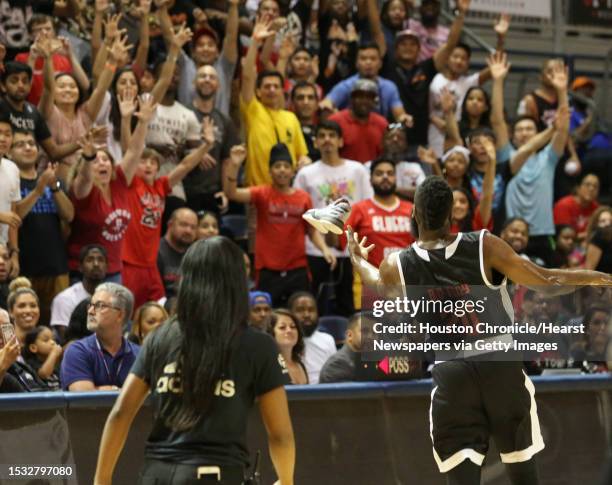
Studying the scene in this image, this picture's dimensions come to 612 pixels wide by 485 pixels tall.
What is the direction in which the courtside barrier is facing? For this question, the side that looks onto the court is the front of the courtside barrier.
toward the camera

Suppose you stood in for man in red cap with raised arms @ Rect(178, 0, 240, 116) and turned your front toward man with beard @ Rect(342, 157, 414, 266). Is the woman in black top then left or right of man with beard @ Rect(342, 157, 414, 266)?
right

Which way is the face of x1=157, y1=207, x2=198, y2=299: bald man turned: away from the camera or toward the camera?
toward the camera

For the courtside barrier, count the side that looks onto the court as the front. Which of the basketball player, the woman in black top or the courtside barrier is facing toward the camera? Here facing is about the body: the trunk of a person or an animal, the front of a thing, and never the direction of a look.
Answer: the courtside barrier

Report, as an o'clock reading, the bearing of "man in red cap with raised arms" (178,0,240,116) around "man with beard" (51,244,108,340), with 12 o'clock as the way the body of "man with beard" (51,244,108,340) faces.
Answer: "man in red cap with raised arms" (178,0,240,116) is roughly at 7 o'clock from "man with beard" (51,244,108,340).

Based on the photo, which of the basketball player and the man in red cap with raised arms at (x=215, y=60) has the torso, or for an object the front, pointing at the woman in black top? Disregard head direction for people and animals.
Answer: the man in red cap with raised arms

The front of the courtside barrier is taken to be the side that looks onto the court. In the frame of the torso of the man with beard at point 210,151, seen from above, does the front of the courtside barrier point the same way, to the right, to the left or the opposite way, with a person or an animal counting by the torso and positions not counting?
the same way

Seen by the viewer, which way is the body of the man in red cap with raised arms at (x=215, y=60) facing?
toward the camera

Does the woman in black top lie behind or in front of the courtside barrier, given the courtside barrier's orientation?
in front

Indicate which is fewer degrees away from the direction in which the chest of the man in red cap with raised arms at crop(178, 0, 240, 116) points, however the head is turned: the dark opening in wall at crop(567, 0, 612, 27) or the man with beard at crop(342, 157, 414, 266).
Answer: the man with beard

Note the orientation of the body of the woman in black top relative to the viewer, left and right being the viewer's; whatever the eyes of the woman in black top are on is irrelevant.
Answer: facing away from the viewer

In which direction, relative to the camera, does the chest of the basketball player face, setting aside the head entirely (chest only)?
away from the camera

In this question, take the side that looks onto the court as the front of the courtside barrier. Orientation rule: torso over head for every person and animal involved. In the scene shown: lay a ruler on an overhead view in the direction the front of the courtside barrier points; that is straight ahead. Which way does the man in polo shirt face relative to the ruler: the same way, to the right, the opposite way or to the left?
the same way

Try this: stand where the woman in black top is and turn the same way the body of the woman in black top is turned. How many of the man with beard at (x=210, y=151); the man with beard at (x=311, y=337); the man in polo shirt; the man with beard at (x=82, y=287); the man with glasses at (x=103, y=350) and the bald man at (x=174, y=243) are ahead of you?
6

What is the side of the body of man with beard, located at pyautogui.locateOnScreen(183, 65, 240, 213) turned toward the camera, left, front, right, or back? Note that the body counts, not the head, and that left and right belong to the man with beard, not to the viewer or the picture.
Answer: front

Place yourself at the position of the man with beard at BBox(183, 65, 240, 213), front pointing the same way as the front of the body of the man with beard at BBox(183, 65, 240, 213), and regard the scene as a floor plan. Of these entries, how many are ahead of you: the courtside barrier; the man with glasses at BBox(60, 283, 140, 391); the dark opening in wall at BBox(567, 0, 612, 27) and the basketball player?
3

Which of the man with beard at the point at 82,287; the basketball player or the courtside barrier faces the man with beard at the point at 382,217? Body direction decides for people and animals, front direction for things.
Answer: the basketball player

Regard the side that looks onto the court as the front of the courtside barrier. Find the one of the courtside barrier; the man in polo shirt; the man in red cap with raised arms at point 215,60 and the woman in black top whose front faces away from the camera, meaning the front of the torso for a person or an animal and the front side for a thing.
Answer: the woman in black top

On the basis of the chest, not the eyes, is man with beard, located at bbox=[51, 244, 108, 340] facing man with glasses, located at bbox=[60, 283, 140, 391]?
yes

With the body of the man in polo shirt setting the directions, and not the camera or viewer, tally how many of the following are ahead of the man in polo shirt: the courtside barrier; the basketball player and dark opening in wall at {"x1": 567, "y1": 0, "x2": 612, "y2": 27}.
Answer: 2
